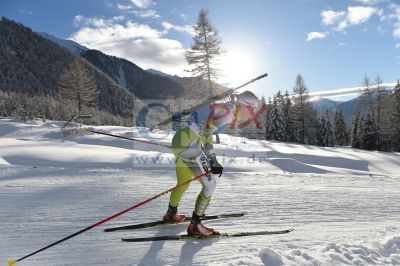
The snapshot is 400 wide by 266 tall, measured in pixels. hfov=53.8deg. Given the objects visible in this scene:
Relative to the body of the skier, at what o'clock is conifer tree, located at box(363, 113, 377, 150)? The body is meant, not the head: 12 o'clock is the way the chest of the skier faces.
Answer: The conifer tree is roughly at 10 o'clock from the skier.

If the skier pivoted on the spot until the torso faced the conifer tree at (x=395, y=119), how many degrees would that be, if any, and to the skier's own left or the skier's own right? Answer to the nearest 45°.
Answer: approximately 45° to the skier's own left

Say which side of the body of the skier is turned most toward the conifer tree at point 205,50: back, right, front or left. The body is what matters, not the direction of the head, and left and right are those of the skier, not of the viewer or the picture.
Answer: left

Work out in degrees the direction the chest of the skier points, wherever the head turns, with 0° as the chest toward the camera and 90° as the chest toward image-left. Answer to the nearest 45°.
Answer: approximately 270°

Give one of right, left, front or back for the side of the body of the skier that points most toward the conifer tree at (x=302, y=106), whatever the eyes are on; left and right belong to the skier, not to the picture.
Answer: left
